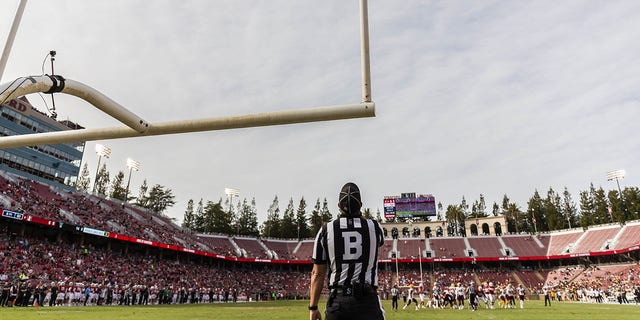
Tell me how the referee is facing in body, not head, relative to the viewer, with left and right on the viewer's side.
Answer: facing away from the viewer

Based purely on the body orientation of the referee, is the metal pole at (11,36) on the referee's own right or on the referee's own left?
on the referee's own left

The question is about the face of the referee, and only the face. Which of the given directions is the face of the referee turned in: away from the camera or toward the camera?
away from the camera
